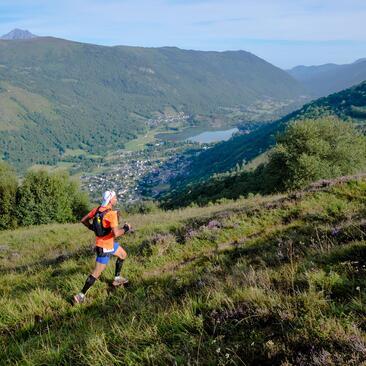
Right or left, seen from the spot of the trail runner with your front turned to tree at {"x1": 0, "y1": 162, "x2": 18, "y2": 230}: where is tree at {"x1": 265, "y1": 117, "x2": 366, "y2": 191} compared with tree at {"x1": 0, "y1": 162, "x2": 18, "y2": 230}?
right

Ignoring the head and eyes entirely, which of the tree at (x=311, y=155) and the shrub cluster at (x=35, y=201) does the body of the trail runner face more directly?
the tree

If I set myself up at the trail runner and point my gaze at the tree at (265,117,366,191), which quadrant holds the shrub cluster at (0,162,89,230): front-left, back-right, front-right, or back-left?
front-left

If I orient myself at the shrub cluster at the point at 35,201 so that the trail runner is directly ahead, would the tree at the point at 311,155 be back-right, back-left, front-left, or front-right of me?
front-left

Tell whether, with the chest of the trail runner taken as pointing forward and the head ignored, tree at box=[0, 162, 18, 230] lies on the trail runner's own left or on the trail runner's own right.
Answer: on the trail runner's own left

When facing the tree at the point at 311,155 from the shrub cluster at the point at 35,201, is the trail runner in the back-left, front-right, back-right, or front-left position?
front-right

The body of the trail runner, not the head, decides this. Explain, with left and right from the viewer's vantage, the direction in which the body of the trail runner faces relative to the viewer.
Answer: facing away from the viewer and to the right of the viewer

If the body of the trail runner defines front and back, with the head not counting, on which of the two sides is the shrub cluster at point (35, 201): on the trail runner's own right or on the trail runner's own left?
on the trail runner's own left

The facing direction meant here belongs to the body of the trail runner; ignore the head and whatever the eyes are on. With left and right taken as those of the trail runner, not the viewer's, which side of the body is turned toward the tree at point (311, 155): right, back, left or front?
front
